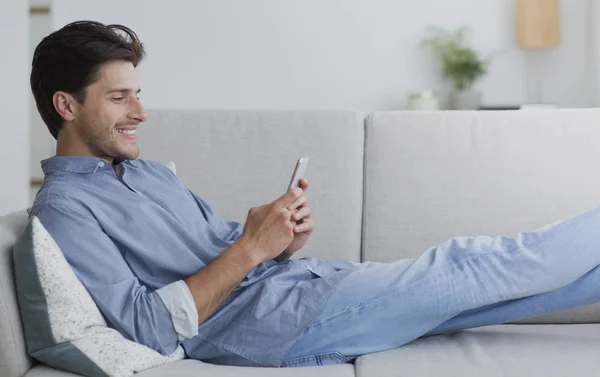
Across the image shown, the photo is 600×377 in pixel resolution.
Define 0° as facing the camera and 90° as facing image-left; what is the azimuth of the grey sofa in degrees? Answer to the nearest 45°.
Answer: approximately 0°

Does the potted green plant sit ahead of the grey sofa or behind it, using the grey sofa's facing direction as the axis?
behind

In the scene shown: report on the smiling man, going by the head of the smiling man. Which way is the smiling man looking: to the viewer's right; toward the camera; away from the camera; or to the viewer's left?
to the viewer's right
